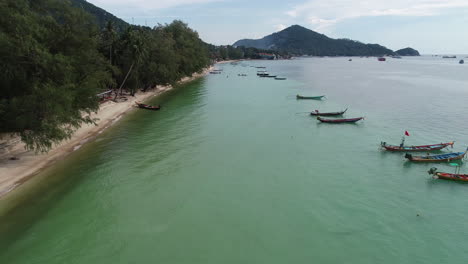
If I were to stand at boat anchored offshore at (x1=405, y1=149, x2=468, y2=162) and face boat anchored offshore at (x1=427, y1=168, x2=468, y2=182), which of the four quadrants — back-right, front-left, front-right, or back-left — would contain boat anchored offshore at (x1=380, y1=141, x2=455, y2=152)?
back-right

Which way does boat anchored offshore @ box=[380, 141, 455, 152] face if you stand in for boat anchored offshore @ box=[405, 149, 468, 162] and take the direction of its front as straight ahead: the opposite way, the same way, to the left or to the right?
the same way
